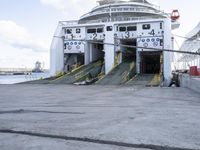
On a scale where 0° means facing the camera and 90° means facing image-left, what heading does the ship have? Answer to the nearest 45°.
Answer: approximately 180°
